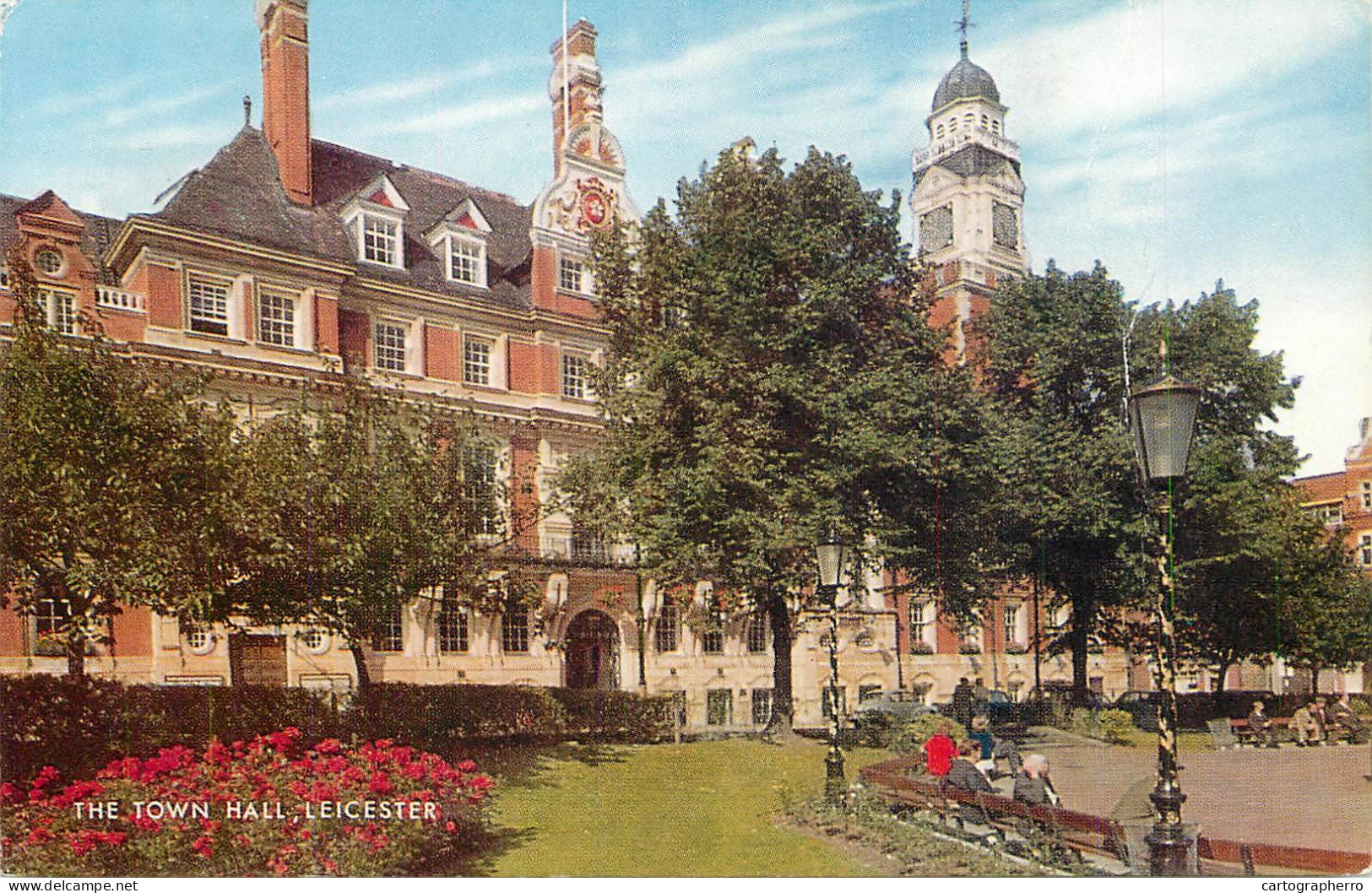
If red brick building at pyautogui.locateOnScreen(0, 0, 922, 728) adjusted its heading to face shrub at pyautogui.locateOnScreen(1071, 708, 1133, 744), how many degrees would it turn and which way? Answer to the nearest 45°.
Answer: approximately 45° to its left

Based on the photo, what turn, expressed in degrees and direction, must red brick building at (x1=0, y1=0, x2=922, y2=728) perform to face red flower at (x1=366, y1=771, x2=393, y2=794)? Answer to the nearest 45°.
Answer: approximately 45° to its right

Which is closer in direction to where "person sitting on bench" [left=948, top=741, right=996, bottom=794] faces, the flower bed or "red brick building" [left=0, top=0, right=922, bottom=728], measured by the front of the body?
the red brick building

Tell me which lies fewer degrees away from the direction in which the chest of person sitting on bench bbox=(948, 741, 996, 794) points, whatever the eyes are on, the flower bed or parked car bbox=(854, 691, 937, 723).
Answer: the parked car

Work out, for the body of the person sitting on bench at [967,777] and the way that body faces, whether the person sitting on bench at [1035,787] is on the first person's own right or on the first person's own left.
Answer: on the first person's own right
